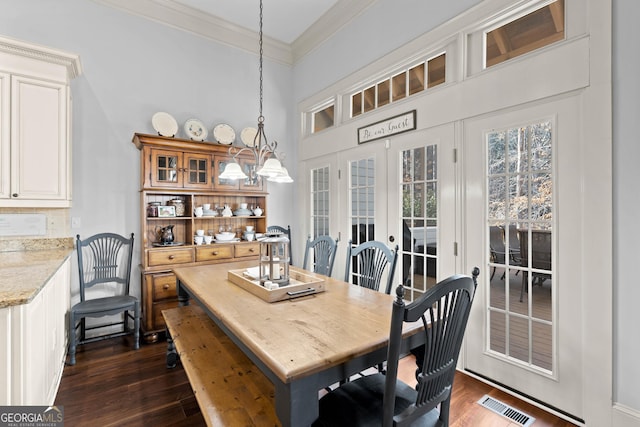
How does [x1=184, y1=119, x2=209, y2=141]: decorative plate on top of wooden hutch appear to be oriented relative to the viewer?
toward the camera

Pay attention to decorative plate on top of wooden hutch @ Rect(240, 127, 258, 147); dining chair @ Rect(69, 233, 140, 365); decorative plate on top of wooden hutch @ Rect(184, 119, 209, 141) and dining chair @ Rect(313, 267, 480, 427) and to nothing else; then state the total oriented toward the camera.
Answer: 3

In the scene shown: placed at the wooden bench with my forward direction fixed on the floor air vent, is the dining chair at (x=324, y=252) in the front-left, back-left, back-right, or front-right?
front-left

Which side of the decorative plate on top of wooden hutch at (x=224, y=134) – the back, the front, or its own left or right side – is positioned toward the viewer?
front

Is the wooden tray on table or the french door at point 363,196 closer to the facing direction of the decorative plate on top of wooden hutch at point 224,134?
the wooden tray on table

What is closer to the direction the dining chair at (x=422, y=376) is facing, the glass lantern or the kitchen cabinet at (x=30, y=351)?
the glass lantern

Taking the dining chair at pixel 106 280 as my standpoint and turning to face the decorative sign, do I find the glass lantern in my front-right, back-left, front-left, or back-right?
front-right

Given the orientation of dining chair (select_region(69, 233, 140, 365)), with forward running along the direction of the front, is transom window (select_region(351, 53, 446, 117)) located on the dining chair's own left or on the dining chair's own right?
on the dining chair's own left

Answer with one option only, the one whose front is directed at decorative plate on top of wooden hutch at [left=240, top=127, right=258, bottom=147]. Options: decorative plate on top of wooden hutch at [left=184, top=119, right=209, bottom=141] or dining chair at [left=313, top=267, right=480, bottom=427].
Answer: the dining chair

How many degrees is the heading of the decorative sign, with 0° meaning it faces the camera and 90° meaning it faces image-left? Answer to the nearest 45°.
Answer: approximately 45°

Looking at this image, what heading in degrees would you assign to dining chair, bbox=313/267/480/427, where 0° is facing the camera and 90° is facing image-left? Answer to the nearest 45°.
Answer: approximately 135°

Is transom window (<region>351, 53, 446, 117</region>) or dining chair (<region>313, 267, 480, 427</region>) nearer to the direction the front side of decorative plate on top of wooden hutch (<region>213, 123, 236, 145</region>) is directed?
the dining chair
